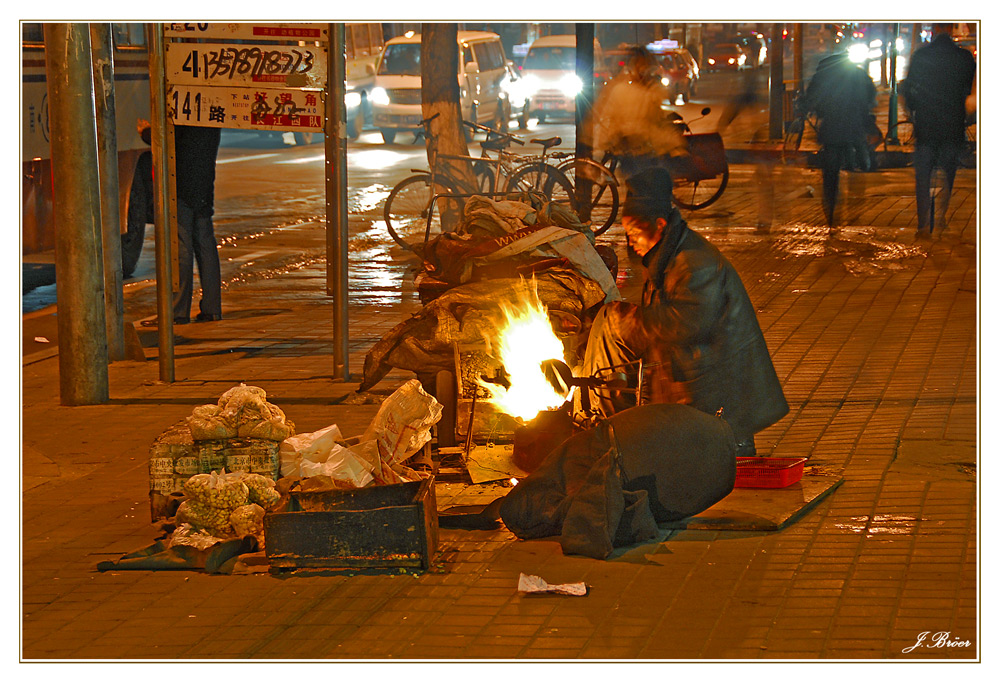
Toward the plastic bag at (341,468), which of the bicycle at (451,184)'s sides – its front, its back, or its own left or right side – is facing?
left

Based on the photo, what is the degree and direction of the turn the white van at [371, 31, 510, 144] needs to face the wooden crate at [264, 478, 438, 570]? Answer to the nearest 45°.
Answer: approximately 45° to its left

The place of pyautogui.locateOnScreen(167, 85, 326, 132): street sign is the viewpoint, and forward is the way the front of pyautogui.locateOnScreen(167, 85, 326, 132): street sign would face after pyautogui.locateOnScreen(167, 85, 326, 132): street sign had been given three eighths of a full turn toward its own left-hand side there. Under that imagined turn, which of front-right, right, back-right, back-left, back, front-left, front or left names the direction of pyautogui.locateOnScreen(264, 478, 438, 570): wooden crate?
back-right

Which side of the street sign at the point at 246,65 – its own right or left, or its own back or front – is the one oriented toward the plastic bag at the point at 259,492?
front

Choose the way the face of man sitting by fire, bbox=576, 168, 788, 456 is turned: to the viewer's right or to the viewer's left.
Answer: to the viewer's left

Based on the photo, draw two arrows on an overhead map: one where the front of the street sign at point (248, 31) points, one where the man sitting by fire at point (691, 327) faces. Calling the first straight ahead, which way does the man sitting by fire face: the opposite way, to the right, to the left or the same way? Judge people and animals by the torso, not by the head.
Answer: to the right

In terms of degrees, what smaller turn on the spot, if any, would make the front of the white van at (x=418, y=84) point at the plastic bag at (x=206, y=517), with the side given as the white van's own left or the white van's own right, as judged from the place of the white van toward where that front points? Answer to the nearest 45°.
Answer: approximately 45° to the white van's own left

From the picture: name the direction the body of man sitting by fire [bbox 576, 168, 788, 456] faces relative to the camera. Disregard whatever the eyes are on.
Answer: to the viewer's left

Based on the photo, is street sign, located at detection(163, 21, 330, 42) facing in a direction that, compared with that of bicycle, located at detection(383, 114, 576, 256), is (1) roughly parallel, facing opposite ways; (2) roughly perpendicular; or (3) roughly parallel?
roughly perpendicular

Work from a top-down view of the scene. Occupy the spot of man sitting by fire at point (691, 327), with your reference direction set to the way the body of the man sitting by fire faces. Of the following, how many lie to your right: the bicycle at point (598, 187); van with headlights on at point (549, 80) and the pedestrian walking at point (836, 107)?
3

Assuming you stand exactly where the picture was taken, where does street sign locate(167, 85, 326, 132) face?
facing the viewer

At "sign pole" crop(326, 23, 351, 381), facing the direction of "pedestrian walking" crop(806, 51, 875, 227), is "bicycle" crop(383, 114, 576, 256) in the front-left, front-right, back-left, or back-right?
front-left

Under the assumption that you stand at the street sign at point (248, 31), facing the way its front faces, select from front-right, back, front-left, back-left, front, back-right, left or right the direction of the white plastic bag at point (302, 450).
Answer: front

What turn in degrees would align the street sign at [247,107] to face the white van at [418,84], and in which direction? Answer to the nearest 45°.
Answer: approximately 180°

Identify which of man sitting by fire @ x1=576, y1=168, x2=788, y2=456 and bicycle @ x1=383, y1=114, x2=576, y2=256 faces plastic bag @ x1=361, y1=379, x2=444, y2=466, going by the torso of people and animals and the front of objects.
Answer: the man sitting by fire

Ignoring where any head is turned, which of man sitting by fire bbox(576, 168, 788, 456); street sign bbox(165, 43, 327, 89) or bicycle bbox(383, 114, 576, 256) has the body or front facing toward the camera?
the street sign

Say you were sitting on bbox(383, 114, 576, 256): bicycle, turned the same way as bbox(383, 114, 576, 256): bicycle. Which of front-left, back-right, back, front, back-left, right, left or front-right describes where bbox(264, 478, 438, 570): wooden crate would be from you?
left

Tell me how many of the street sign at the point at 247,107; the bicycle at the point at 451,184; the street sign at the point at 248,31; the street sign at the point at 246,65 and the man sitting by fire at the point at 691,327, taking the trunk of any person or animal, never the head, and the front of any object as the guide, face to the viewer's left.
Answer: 2

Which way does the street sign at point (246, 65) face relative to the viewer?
toward the camera

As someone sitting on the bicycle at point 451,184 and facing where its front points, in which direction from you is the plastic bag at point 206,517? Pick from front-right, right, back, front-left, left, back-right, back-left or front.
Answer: left

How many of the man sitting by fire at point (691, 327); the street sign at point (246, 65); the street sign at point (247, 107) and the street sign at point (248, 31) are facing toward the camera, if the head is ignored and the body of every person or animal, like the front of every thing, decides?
3
